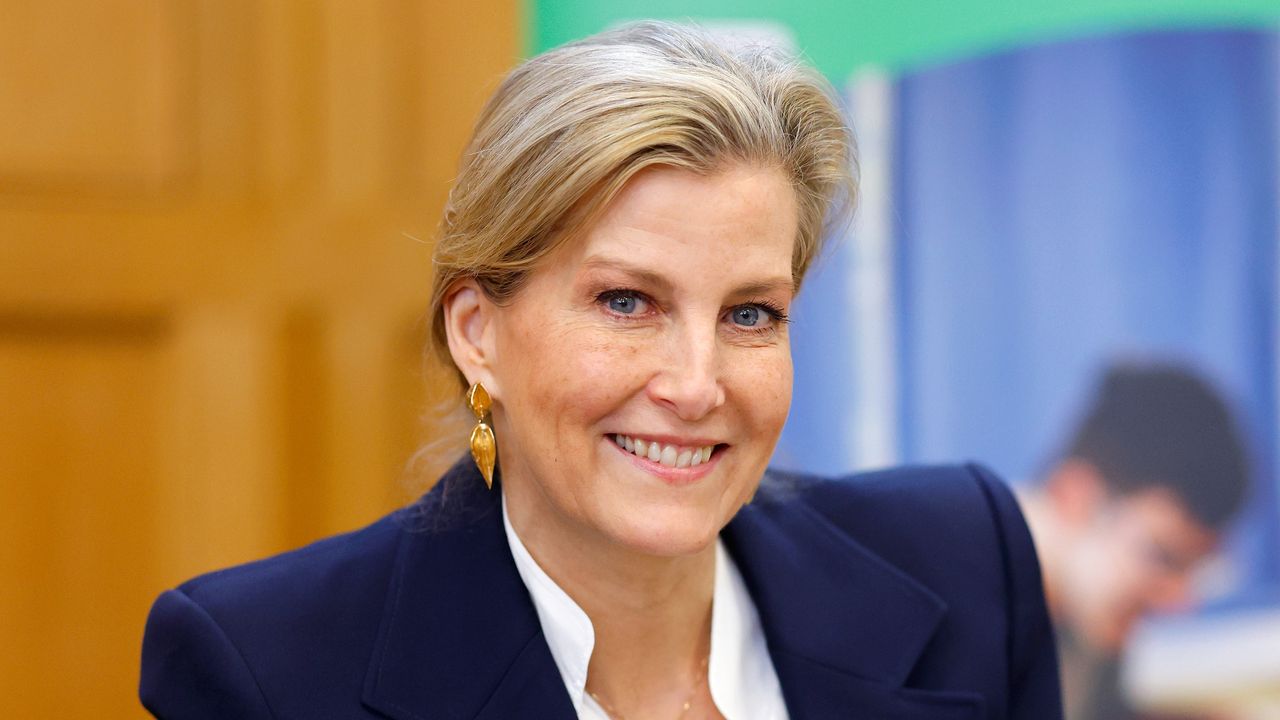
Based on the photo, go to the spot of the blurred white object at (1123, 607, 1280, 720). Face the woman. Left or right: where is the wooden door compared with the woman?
right

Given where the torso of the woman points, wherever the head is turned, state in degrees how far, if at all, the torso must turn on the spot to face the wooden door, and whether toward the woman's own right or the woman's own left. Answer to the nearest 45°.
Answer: approximately 135° to the woman's own right

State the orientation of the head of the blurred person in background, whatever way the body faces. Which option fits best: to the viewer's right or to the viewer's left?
to the viewer's right

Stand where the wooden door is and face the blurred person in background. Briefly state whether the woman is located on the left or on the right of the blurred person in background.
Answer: right

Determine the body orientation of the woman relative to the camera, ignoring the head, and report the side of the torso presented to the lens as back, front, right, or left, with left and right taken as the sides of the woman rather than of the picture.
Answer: front
